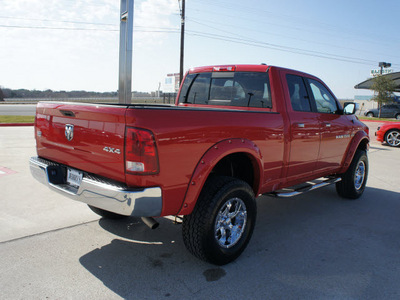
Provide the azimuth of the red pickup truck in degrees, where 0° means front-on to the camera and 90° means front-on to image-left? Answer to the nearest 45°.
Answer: approximately 225°

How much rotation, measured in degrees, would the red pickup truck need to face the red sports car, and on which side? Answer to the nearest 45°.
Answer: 0° — it already faces it

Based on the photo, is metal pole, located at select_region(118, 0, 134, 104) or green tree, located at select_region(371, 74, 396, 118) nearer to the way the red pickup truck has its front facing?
the green tree

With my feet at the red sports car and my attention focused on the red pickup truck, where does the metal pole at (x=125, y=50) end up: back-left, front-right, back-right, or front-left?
front-right

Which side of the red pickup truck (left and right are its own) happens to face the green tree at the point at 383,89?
front

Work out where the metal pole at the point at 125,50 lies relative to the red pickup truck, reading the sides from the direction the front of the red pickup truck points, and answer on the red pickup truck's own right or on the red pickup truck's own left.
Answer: on the red pickup truck's own left
